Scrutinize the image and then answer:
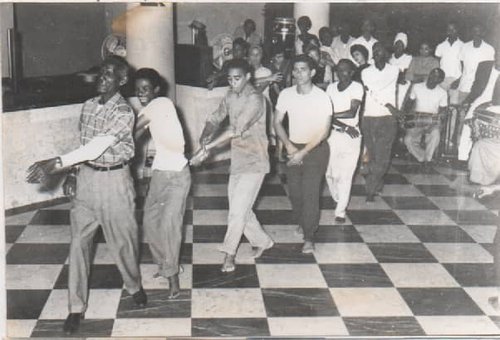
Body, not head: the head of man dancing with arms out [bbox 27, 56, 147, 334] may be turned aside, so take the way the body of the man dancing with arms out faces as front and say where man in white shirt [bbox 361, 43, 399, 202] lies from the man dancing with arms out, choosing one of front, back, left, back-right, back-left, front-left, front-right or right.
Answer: back

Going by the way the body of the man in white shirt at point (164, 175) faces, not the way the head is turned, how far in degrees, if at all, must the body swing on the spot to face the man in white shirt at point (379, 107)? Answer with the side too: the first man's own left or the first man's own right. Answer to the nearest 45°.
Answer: approximately 180°

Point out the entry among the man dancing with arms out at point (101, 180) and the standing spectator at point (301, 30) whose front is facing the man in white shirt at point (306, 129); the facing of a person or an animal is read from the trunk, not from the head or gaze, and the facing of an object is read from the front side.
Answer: the standing spectator

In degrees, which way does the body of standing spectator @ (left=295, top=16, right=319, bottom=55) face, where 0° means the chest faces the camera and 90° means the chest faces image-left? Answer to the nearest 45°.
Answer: approximately 0°

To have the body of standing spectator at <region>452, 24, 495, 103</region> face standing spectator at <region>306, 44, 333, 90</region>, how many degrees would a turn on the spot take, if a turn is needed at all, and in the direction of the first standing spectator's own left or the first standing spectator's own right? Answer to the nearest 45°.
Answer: approximately 45° to the first standing spectator's own right

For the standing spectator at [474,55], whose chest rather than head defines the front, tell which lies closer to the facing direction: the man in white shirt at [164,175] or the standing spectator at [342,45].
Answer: the man in white shirt
